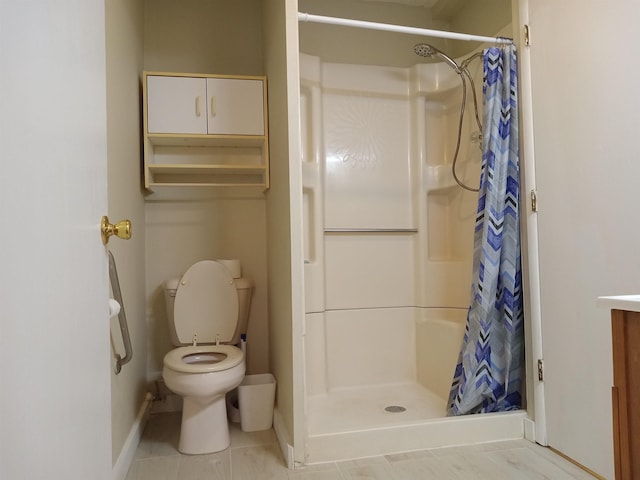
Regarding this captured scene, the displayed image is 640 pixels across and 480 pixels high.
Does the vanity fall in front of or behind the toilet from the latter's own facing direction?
in front

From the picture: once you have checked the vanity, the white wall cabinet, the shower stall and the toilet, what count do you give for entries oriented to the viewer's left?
1

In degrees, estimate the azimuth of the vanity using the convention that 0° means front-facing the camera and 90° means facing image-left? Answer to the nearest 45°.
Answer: approximately 90°

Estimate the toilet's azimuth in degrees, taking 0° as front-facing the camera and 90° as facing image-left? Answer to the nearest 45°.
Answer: approximately 0°

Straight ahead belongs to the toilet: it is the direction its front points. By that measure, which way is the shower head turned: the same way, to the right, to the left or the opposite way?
to the right

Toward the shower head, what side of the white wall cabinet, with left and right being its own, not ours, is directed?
left

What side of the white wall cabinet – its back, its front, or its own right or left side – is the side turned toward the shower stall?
left

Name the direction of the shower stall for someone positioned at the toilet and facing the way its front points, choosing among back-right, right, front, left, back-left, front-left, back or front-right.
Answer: left

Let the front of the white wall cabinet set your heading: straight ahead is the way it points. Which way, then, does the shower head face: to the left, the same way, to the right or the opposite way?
to the right
